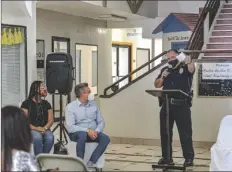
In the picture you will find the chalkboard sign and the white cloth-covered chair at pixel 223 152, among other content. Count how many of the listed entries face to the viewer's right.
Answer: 0

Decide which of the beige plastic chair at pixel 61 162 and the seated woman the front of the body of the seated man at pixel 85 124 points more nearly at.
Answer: the beige plastic chair

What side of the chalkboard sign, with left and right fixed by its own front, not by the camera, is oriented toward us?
front

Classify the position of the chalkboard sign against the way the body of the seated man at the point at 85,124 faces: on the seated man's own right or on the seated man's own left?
on the seated man's own left

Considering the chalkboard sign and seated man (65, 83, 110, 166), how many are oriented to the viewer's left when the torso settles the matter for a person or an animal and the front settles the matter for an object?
0

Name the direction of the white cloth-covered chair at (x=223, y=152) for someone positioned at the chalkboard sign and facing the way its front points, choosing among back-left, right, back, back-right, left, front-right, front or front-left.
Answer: front

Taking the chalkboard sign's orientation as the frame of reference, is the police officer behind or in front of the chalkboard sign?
in front

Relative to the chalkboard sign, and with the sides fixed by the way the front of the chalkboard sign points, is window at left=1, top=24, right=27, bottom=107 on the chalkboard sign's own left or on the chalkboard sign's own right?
on the chalkboard sign's own right

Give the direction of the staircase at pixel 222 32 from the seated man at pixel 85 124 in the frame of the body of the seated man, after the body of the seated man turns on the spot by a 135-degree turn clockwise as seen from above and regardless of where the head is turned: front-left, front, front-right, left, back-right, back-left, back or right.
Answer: back-right

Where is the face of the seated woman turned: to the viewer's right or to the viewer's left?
to the viewer's right
